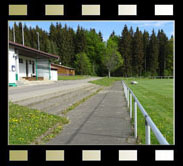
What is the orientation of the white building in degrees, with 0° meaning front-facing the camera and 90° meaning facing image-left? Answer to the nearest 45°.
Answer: approximately 315°
